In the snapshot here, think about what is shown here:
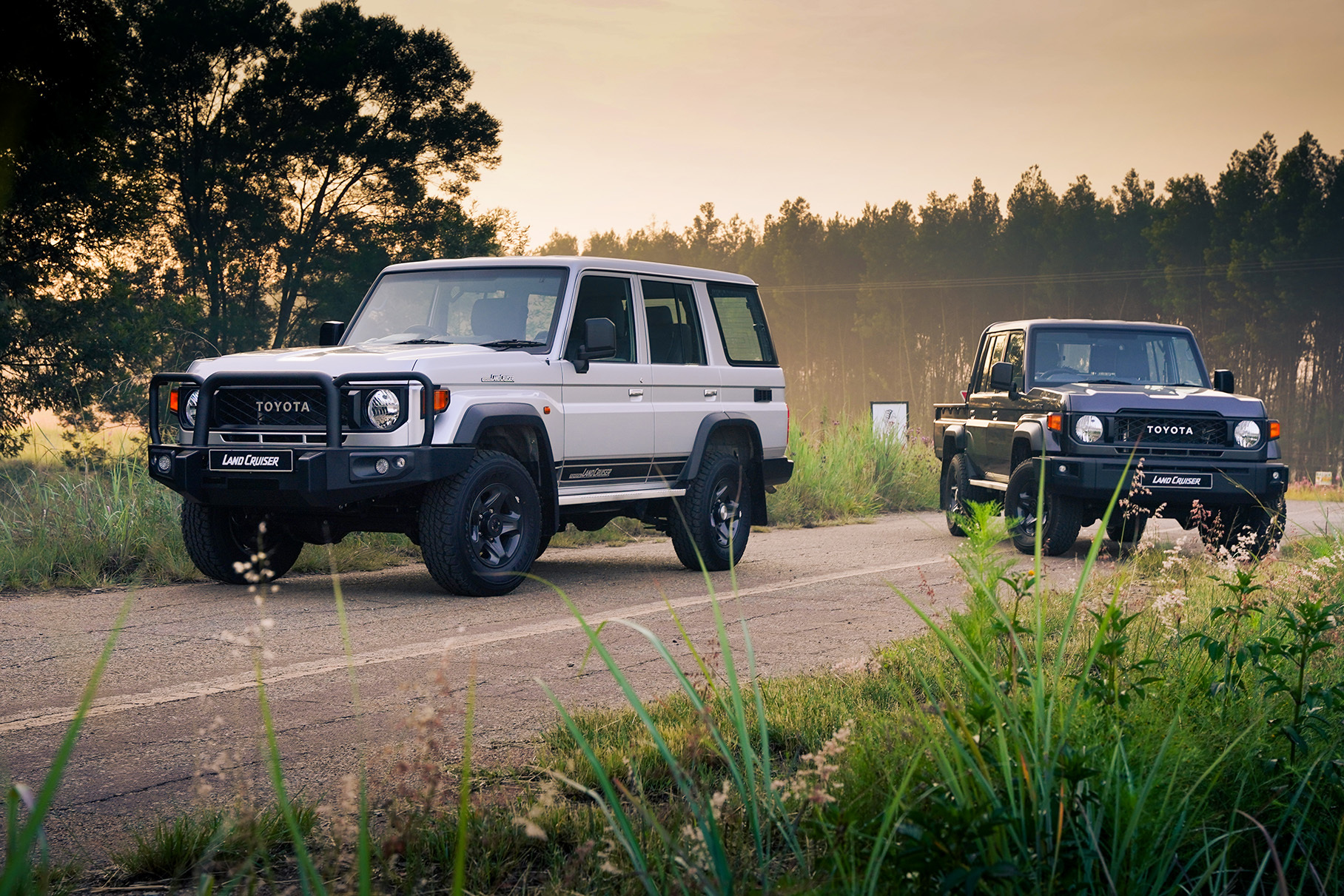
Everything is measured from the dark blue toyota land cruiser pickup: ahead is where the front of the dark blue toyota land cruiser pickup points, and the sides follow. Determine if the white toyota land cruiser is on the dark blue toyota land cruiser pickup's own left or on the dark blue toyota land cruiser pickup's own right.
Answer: on the dark blue toyota land cruiser pickup's own right

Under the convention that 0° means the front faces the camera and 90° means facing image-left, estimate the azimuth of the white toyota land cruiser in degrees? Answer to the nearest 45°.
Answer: approximately 45°

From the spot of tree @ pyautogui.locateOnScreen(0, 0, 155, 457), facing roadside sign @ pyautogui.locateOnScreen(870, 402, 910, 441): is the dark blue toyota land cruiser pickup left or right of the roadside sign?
right

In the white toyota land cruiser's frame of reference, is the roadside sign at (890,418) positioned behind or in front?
behind

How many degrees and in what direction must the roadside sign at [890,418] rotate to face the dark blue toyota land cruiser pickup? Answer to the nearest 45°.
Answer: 0° — it already faces it

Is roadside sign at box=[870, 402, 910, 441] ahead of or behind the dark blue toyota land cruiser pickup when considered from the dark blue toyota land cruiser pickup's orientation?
behind

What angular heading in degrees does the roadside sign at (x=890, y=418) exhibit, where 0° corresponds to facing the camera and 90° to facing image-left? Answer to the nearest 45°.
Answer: approximately 0°

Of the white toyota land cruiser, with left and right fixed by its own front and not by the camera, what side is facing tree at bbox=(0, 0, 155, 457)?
right

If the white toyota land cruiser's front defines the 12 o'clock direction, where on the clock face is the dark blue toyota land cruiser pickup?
The dark blue toyota land cruiser pickup is roughly at 7 o'clock from the white toyota land cruiser.
